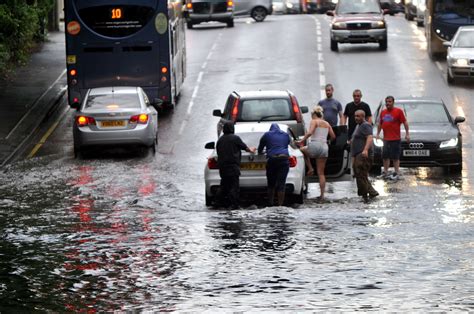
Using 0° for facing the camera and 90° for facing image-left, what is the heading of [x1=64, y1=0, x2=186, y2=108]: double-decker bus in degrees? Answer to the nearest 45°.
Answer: approximately 180°

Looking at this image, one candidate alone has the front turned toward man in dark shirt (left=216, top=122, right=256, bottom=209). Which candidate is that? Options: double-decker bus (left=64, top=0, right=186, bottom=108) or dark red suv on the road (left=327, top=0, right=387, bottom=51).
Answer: the dark red suv on the road

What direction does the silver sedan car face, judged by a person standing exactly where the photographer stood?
facing away from the viewer

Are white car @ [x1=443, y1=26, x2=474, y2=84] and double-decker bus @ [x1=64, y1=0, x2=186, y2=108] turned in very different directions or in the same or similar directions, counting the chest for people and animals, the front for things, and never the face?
very different directions

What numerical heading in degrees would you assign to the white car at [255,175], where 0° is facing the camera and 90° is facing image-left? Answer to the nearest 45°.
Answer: approximately 180°

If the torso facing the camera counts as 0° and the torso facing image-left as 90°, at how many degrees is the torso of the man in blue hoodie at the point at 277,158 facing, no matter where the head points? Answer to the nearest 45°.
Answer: approximately 180°

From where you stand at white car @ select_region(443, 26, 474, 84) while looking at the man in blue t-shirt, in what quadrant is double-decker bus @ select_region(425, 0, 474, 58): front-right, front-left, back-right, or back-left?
back-right

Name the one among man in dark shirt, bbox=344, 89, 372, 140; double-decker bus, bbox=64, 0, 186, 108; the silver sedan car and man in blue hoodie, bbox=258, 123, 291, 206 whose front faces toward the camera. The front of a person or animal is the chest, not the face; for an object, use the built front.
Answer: man in dark shirt, bbox=344, 89, 372, 140

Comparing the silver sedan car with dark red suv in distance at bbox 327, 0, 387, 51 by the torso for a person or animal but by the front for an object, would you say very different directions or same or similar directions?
very different directions

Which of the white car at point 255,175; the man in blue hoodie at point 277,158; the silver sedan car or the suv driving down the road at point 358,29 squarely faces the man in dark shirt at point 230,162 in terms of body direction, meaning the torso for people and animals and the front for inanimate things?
the suv driving down the road

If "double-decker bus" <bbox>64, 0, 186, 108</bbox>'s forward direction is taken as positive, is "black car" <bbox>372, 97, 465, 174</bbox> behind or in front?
behind

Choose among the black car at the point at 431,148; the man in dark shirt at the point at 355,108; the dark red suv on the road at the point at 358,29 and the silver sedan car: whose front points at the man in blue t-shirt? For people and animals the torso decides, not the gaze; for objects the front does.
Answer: the dark red suv on the road

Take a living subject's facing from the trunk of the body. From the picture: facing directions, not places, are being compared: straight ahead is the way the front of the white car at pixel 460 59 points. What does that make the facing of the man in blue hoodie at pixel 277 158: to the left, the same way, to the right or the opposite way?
the opposite way

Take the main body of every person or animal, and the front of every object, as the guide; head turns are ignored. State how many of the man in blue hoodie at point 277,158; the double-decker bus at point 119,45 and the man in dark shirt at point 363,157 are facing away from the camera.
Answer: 2

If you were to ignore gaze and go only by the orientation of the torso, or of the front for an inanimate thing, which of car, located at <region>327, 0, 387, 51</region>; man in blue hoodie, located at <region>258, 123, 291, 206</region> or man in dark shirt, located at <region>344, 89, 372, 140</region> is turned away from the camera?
man in blue hoodie, located at <region>258, 123, 291, 206</region>

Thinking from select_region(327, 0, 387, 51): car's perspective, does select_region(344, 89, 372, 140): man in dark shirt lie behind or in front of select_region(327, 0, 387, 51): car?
in front

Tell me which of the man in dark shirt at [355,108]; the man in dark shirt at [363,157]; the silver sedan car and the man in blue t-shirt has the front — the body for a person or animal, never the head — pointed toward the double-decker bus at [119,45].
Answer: the silver sedan car
